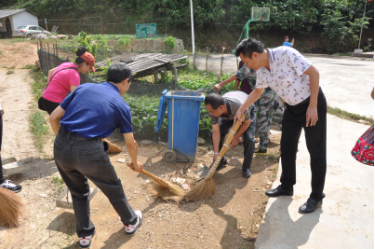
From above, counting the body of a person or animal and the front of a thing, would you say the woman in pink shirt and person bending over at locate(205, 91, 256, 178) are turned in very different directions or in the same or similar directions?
very different directions

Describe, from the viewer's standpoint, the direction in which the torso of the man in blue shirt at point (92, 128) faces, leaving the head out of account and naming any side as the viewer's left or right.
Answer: facing away from the viewer and to the right of the viewer

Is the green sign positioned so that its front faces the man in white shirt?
yes

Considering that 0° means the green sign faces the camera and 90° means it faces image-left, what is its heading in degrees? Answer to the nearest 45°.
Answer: approximately 0°

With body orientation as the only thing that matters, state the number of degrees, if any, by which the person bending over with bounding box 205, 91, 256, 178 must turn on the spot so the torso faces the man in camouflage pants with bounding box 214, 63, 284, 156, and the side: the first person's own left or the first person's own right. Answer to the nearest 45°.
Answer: approximately 180°

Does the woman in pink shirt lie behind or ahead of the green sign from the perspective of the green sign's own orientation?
ahead

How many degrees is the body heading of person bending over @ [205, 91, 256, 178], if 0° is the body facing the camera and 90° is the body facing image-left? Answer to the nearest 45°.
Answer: approximately 45°

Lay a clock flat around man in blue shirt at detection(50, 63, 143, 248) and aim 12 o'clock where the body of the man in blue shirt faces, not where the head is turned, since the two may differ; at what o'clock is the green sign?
The green sign is roughly at 11 o'clock from the man in blue shirt.

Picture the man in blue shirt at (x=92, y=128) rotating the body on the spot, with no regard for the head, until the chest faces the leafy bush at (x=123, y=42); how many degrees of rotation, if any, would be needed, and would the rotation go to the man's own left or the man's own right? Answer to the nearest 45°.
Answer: approximately 45° to the man's own left

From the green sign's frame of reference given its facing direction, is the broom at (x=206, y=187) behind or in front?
in front

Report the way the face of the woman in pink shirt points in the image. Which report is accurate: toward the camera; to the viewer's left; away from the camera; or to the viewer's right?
to the viewer's right

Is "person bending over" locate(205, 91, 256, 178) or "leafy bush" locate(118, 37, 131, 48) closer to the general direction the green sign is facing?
the person bending over

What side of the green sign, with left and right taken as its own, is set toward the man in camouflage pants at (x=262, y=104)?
front

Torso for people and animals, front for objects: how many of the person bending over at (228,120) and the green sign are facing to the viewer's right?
0

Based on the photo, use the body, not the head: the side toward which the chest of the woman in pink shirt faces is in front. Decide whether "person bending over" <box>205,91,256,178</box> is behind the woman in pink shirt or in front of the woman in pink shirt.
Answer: in front
